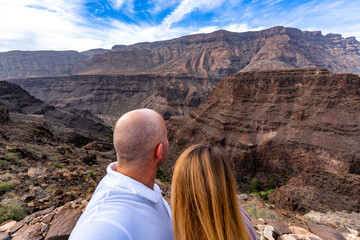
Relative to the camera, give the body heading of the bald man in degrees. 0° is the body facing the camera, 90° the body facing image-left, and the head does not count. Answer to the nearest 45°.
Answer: approximately 225°

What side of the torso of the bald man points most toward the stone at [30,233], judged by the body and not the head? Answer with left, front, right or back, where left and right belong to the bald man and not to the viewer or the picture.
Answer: left

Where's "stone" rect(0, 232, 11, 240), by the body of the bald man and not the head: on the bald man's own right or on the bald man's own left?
on the bald man's own left

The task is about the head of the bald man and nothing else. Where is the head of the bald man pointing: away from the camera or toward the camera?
away from the camera

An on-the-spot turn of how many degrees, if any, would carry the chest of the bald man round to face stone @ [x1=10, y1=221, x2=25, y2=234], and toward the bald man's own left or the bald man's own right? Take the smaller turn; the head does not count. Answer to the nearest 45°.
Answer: approximately 90° to the bald man's own left

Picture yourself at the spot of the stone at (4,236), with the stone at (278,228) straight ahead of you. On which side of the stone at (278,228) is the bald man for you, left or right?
right

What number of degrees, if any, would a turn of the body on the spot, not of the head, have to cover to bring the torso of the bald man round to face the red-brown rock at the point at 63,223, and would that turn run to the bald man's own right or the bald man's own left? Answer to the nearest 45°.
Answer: approximately 90° to the bald man's own left

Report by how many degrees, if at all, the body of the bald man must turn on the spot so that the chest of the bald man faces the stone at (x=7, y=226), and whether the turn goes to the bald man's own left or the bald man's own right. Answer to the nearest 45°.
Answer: approximately 90° to the bald man's own left
